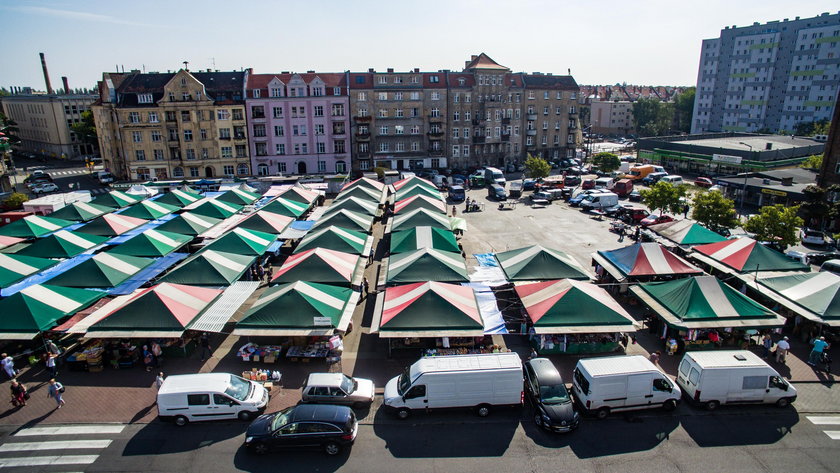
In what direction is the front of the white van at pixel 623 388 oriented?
to the viewer's right

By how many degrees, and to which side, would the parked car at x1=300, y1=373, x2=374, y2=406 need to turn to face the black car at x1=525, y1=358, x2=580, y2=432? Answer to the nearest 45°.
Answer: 0° — it already faces it

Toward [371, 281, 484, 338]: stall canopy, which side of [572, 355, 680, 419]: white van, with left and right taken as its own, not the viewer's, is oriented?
back

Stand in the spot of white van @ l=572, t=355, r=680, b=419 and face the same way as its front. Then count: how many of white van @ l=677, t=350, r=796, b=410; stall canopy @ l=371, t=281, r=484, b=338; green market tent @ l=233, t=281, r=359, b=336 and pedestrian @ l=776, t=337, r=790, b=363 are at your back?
2

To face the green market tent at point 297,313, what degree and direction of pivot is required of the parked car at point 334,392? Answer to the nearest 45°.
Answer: approximately 90° to its left

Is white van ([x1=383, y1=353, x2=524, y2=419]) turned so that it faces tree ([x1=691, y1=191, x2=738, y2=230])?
no

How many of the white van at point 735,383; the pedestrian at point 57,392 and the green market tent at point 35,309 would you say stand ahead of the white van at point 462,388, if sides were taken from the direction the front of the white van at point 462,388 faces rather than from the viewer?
2

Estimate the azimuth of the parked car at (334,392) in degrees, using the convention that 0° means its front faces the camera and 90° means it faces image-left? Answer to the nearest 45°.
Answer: approximately 270°

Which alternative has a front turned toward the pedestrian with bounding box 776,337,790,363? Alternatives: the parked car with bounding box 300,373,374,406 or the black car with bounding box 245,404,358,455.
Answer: the parked car

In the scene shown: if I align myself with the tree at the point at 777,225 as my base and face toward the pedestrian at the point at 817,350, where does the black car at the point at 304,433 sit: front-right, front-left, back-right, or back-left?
front-right

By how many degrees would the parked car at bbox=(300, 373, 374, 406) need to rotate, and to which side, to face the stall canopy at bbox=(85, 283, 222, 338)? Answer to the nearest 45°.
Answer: approximately 135° to its left

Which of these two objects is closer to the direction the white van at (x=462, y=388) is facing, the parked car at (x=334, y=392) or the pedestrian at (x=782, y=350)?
the parked car

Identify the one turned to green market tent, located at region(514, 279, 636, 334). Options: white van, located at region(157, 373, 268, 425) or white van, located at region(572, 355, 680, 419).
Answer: white van, located at region(157, 373, 268, 425)

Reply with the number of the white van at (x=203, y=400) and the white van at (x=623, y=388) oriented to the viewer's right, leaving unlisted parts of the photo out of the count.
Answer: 2

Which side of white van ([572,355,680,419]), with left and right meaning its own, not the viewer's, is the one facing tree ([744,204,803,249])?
left

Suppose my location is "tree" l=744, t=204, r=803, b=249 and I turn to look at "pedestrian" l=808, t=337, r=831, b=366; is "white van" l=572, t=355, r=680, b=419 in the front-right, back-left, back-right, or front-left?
front-right

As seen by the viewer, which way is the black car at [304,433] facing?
to the viewer's left

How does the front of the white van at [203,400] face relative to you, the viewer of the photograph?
facing to the right of the viewer
